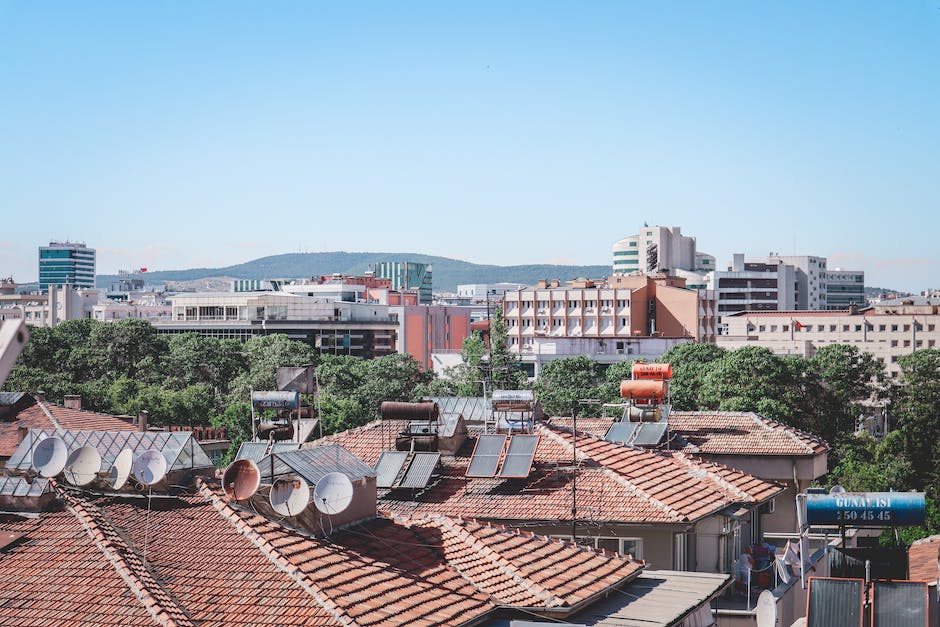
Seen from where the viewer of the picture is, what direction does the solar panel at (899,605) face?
facing the viewer

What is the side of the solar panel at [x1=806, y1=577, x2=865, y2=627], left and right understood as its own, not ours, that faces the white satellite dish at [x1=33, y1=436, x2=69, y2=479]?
right

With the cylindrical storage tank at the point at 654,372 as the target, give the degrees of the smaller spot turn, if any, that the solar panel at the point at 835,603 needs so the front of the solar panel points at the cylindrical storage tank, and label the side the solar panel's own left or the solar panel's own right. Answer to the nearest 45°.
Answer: approximately 180°

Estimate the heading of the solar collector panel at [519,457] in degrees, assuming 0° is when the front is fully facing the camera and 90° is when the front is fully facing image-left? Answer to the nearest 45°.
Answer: approximately 45°

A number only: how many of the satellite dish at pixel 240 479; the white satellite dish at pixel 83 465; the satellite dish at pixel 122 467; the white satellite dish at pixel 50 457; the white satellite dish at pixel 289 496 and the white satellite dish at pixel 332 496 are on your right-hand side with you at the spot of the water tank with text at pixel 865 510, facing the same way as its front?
6

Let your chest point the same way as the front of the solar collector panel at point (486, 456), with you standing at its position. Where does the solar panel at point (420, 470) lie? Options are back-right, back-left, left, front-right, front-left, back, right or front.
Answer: right

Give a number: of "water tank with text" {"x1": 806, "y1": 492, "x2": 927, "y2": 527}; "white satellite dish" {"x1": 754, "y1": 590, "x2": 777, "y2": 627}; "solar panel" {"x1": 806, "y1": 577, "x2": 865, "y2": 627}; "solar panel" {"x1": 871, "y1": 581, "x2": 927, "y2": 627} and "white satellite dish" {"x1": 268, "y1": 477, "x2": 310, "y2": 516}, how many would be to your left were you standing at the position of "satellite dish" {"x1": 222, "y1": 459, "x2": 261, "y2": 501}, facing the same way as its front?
5

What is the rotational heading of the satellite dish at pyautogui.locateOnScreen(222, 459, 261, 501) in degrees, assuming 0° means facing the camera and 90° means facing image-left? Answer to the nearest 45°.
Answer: approximately 45°

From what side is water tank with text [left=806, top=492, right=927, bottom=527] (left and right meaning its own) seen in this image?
front

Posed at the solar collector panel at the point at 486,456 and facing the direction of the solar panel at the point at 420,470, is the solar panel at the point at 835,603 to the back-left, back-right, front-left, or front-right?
back-left

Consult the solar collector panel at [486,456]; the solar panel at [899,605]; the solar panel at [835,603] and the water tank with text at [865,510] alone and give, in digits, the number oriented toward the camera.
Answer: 4
